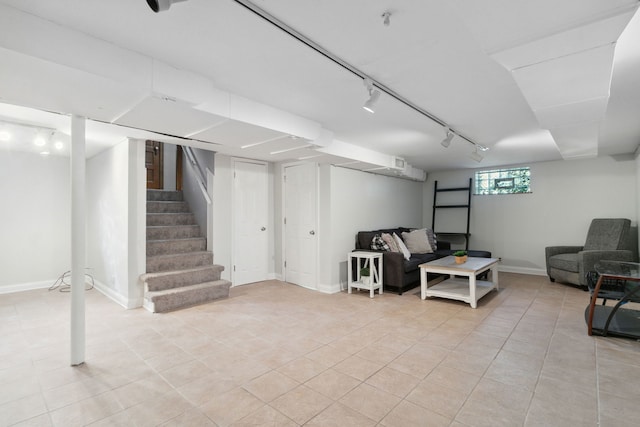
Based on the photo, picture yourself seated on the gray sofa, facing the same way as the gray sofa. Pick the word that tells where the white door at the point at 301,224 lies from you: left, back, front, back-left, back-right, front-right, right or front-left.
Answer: back-right

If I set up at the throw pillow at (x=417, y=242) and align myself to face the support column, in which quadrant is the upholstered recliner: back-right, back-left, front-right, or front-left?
back-left

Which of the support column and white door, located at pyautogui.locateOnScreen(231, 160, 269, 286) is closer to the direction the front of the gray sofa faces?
the support column

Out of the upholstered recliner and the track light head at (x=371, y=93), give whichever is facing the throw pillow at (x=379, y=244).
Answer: the upholstered recliner

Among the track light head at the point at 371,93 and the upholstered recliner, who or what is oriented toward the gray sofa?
the upholstered recliner

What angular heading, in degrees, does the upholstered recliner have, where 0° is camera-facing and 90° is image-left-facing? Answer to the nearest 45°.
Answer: approximately 45°

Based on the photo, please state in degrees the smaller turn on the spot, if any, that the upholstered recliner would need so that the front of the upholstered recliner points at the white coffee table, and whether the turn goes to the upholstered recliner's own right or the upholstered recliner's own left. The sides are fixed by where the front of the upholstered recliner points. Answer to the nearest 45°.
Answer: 0° — it already faces it

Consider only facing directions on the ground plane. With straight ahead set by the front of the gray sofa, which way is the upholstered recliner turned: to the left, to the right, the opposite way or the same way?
to the right

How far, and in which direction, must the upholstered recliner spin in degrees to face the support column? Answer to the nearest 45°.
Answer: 0° — it already faces it

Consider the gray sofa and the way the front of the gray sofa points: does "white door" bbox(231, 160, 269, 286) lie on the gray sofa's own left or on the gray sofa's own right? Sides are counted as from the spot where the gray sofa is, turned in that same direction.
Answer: on the gray sofa's own right

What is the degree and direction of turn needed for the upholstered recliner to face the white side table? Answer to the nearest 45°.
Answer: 0° — it already faces it
